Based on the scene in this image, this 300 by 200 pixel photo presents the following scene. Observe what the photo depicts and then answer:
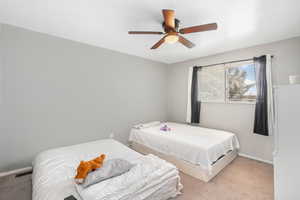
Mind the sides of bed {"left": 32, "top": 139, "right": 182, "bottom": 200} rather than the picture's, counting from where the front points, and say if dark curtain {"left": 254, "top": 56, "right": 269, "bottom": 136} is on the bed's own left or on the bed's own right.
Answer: on the bed's own left

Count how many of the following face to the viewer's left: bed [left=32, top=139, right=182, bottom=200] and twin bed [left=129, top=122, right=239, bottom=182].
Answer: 0

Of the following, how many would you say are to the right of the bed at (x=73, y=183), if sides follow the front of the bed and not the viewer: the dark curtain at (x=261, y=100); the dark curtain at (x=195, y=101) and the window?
0

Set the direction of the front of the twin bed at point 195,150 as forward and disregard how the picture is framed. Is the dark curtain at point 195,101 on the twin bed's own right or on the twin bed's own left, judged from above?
on the twin bed's own left

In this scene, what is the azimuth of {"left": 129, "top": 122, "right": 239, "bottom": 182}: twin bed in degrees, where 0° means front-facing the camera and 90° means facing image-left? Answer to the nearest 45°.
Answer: approximately 315°

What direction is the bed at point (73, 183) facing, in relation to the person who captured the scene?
facing the viewer and to the right of the viewer

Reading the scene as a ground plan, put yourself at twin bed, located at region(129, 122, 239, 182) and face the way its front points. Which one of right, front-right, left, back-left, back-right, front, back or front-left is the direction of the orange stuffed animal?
right

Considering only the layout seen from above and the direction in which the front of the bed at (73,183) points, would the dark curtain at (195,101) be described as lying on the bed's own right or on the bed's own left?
on the bed's own left

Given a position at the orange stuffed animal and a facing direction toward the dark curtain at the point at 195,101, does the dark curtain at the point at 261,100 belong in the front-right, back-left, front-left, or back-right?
front-right
